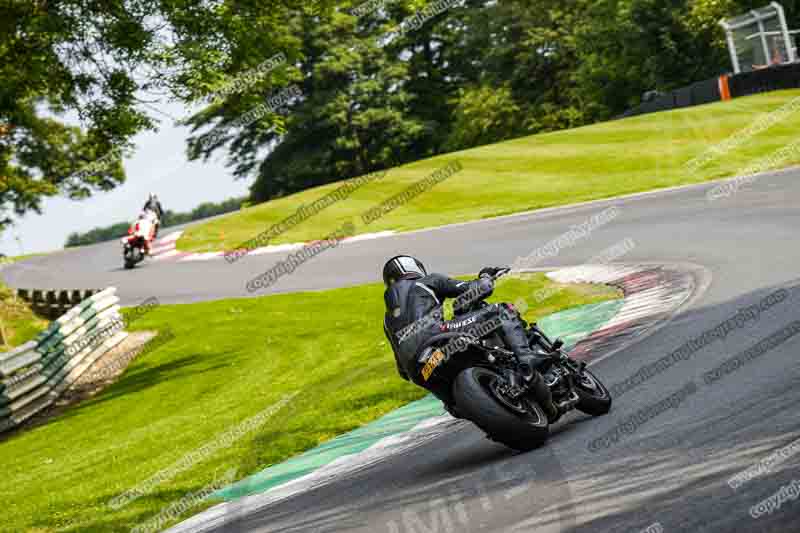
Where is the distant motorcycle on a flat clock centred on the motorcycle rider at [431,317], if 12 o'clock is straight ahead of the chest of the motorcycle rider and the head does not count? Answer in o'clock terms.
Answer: The distant motorcycle is roughly at 10 o'clock from the motorcycle rider.

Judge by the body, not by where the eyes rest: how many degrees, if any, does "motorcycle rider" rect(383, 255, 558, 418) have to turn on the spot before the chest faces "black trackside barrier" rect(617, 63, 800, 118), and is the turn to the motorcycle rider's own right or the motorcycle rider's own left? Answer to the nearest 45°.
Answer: approximately 45° to the motorcycle rider's own left

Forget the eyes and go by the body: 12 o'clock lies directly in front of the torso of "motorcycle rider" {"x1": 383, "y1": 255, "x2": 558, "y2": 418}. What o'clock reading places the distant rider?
The distant rider is roughly at 10 o'clock from the motorcycle rider.

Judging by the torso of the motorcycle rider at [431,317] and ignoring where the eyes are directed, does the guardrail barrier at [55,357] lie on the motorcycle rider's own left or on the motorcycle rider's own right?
on the motorcycle rider's own left

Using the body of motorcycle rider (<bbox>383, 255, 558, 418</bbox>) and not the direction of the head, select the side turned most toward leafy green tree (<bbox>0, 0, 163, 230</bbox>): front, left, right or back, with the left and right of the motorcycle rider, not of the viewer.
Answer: left

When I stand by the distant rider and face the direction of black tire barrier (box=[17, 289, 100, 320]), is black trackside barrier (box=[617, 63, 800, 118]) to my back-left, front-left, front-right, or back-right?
back-left

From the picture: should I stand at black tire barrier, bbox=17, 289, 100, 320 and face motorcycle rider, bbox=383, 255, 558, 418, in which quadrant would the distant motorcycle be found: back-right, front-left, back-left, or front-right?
back-left

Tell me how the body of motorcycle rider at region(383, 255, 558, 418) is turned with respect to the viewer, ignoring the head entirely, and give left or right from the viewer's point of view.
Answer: facing away from the viewer and to the right of the viewer

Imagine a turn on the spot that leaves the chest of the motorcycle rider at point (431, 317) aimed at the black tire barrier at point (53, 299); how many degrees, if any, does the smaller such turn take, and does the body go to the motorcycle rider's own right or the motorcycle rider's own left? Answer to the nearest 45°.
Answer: approximately 90° to the motorcycle rider's own left
